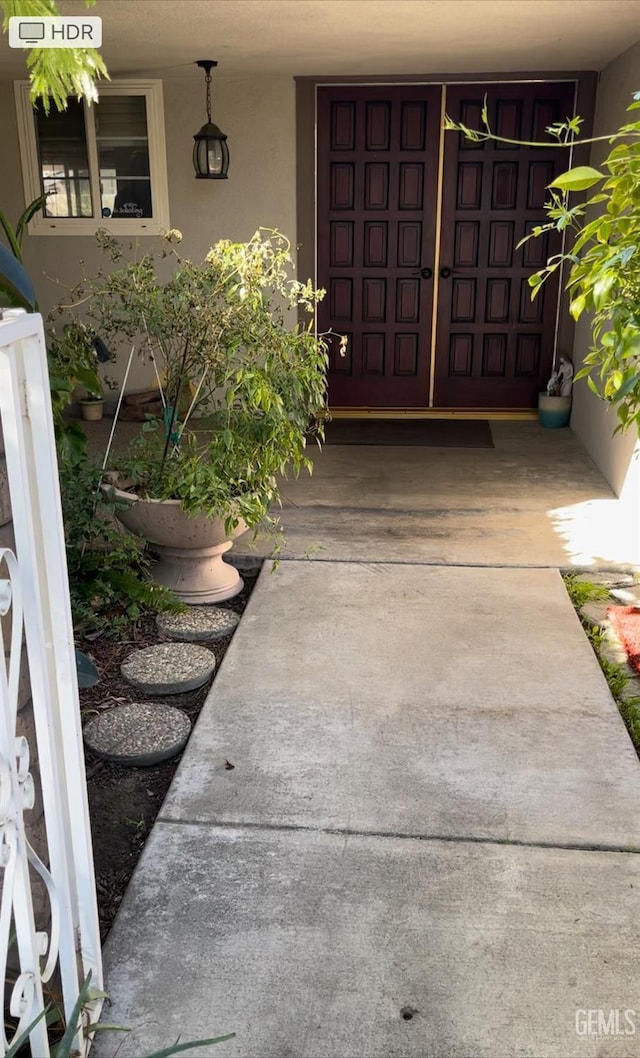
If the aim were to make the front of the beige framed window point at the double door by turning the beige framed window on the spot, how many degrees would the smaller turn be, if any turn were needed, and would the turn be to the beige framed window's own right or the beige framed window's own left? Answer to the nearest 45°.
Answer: approximately 90° to the beige framed window's own left

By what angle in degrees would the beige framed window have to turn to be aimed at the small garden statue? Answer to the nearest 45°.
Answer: approximately 90° to its left

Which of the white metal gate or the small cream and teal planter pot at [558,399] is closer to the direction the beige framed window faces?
the white metal gate

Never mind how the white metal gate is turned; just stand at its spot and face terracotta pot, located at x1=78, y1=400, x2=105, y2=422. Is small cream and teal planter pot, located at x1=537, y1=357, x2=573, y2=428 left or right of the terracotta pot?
right

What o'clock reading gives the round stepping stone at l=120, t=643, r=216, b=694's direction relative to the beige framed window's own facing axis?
The round stepping stone is roughly at 12 o'clock from the beige framed window.

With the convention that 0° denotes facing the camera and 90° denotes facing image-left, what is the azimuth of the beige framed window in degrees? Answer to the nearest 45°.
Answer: approximately 0°

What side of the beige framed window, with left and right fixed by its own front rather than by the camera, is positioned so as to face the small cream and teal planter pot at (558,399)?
left

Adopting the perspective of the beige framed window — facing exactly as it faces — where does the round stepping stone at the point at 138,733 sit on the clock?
The round stepping stone is roughly at 12 o'clock from the beige framed window.

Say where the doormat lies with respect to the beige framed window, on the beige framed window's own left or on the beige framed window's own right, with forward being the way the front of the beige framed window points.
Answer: on the beige framed window's own left

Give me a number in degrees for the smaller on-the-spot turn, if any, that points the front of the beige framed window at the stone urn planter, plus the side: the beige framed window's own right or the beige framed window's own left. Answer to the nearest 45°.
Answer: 0° — it already faces it

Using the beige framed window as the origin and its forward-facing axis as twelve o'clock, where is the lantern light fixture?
The lantern light fixture is roughly at 10 o'clock from the beige framed window.
